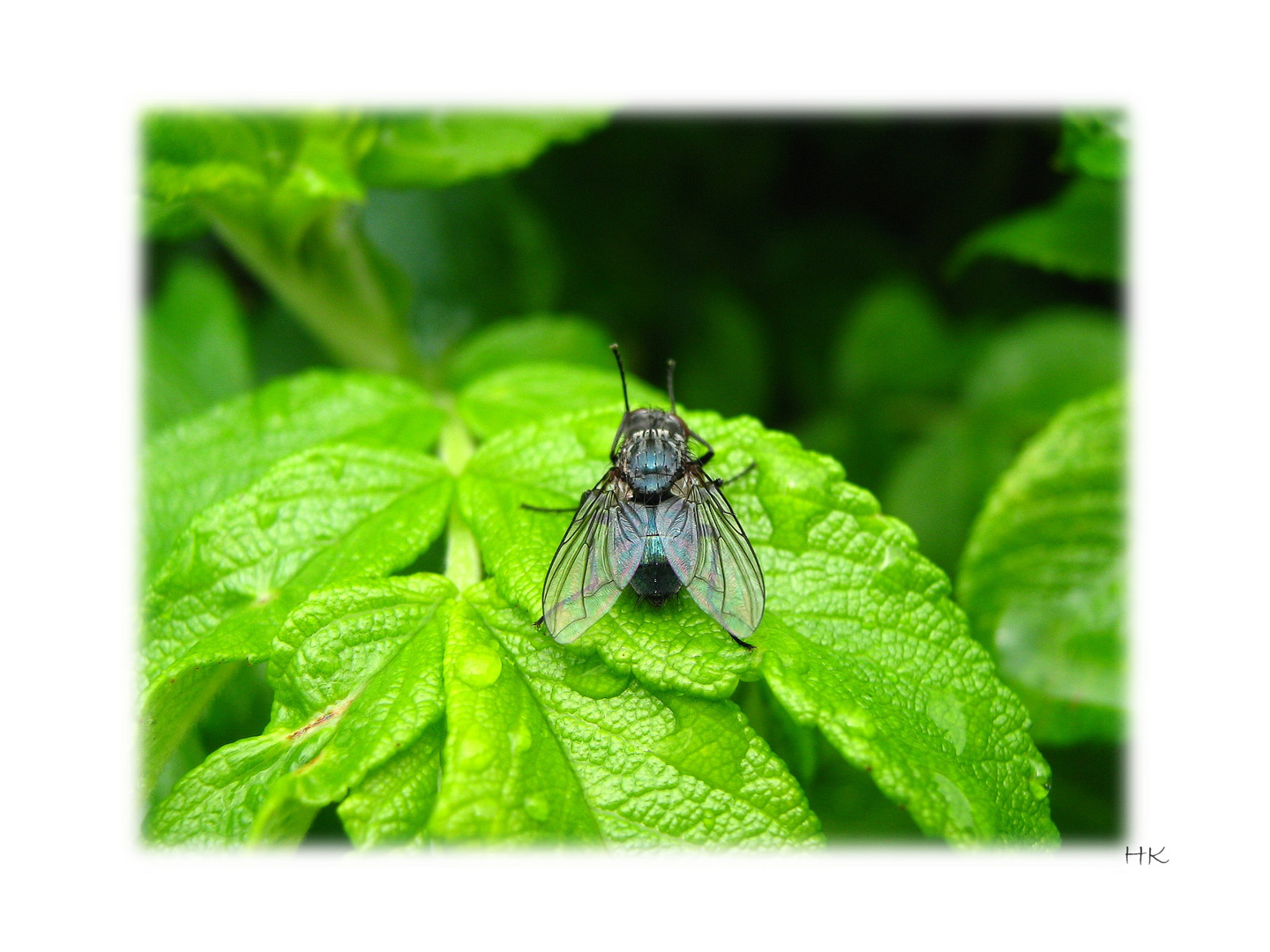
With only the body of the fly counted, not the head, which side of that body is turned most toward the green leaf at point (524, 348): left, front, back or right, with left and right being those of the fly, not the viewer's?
front

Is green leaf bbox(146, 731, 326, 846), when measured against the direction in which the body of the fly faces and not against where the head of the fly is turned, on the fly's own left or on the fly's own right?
on the fly's own left

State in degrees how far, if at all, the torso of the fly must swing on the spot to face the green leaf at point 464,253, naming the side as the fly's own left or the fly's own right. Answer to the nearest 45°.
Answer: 0° — it already faces it

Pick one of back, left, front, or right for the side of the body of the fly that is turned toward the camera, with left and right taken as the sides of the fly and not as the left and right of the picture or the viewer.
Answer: back

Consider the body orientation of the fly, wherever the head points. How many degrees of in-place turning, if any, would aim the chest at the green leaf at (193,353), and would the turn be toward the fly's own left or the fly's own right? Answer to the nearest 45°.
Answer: approximately 45° to the fly's own left

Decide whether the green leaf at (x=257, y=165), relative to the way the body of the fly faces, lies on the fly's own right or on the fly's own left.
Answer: on the fly's own left

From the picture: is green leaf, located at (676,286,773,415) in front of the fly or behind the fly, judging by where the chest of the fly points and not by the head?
in front

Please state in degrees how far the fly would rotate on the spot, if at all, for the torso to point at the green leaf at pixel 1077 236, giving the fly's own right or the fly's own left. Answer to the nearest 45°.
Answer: approximately 45° to the fly's own right
